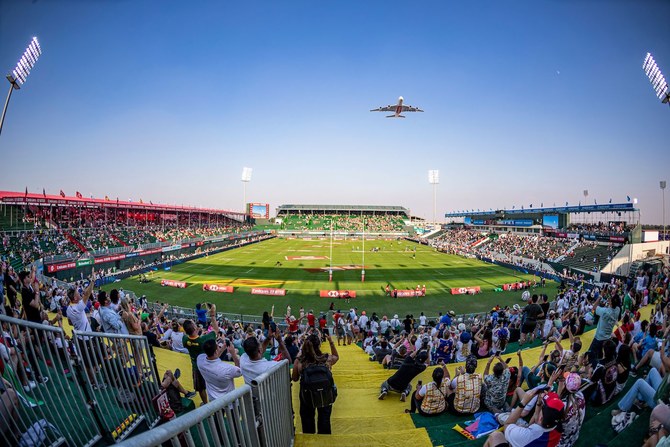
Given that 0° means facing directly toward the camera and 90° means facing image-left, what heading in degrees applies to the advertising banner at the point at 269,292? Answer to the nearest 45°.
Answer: approximately 0°

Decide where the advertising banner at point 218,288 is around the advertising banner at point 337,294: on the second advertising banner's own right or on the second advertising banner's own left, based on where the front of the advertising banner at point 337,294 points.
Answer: on the second advertising banner's own right

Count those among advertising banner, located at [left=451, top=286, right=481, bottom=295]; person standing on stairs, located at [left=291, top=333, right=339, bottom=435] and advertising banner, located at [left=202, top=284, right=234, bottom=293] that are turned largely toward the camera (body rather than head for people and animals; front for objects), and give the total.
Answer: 2

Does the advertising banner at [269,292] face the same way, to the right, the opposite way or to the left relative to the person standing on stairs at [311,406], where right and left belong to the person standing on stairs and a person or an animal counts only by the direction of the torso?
the opposite way

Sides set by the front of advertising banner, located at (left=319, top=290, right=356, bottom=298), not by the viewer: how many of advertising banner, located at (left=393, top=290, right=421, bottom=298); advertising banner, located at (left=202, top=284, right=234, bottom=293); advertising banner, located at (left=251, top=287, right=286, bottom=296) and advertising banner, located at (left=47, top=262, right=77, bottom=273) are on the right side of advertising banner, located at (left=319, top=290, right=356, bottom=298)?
3

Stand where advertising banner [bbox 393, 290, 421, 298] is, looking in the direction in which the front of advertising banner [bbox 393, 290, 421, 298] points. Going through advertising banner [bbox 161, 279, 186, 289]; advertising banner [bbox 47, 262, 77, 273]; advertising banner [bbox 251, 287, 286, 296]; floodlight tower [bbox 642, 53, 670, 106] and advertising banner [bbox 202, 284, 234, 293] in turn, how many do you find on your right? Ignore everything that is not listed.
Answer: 4

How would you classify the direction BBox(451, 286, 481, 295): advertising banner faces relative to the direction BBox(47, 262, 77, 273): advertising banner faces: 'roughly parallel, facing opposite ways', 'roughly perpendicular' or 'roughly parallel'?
roughly perpendicular
